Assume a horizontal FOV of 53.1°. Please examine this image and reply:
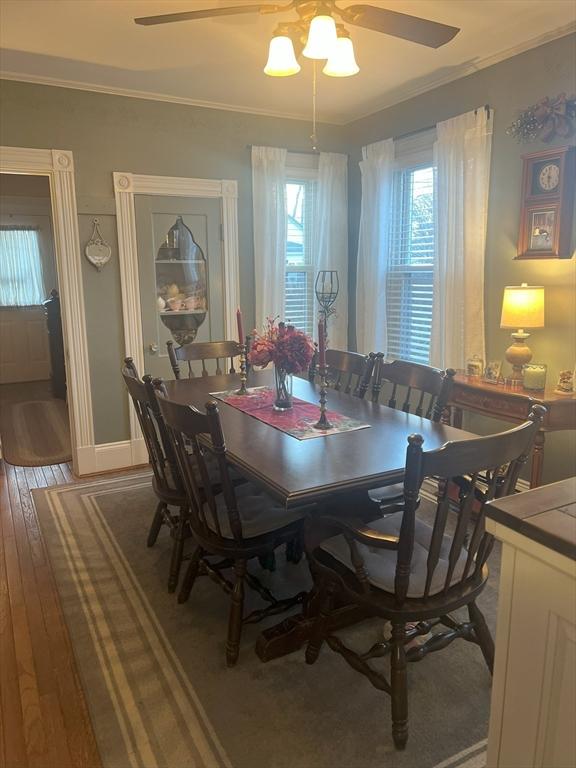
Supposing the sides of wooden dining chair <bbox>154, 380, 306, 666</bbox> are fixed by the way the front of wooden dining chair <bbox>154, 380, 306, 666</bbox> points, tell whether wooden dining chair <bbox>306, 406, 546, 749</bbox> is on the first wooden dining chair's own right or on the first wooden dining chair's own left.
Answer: on the first wooden dining chair's own right

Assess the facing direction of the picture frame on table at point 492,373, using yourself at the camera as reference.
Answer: facing the viewer and to the left of the viewer

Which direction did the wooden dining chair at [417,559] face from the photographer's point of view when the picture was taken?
facing away from the viewer and to the left of the viewer

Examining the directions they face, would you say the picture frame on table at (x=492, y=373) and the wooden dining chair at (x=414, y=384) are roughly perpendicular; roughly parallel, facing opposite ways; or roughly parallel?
roughly parallel

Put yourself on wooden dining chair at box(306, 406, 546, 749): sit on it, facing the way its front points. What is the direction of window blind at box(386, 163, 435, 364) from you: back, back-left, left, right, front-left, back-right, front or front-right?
front-right

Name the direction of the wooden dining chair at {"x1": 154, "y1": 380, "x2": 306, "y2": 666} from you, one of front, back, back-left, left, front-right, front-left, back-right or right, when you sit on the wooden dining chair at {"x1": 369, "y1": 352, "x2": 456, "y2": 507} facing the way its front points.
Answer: front

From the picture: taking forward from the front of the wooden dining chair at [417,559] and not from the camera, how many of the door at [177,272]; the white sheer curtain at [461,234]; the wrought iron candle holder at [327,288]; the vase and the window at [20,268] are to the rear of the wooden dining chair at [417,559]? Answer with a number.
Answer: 0

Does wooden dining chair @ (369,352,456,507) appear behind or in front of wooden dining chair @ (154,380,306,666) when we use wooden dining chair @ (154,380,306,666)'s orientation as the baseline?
in front

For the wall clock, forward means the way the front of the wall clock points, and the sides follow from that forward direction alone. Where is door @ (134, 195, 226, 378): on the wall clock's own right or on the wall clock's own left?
on the wall clock's own right

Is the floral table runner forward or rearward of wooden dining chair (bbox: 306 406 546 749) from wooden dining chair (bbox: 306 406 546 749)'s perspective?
forward

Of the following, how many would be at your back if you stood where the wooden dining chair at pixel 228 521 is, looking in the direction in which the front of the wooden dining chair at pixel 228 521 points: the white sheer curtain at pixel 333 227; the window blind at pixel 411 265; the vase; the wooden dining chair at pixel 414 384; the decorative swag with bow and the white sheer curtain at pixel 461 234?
0

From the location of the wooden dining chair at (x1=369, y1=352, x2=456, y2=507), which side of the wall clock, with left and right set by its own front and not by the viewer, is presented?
front

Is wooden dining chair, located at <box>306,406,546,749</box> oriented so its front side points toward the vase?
yes

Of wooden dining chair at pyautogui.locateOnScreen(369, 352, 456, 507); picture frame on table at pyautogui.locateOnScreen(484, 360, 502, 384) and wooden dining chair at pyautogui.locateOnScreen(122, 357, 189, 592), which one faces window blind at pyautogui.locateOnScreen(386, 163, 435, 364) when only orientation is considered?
wooden dining chair at pyautogui.locateOnScreen(122, 357, 189, 592)

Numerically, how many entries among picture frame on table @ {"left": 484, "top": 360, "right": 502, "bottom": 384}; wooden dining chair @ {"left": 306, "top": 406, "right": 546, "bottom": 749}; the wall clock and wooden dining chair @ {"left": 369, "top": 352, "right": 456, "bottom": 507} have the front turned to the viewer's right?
0

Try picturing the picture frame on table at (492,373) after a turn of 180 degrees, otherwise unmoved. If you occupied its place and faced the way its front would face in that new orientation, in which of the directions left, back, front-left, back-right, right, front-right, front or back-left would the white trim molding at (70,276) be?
back-left

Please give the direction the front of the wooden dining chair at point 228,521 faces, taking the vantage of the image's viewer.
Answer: facing away from the viewer and to the right of the viewer

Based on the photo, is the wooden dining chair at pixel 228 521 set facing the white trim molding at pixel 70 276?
no

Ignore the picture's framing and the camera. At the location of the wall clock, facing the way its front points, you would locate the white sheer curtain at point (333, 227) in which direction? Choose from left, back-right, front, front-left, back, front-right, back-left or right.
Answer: right
